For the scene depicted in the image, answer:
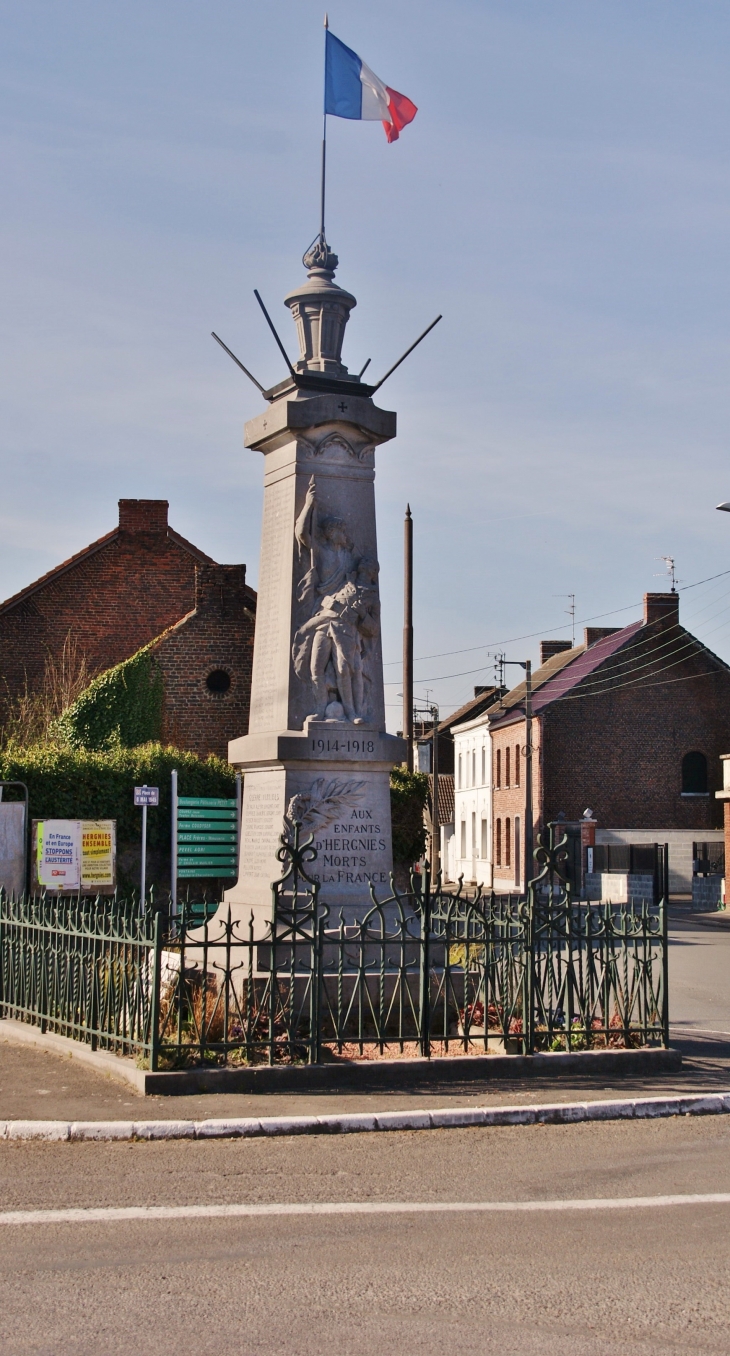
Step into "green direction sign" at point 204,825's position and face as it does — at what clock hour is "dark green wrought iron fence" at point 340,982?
The dark green wrought iron fence is roughly at 12 o'clock from the green direction sign.

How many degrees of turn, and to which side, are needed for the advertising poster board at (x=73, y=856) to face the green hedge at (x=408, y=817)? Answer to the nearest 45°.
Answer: approximately 135° to its left

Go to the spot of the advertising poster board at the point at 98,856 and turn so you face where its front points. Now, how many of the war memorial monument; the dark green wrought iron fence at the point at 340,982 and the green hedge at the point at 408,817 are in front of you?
2

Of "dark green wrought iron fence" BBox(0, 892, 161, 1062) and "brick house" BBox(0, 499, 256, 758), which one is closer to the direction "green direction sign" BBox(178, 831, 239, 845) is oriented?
the dark green wrought iron fence

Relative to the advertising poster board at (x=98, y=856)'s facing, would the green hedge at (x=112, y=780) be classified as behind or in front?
behind
